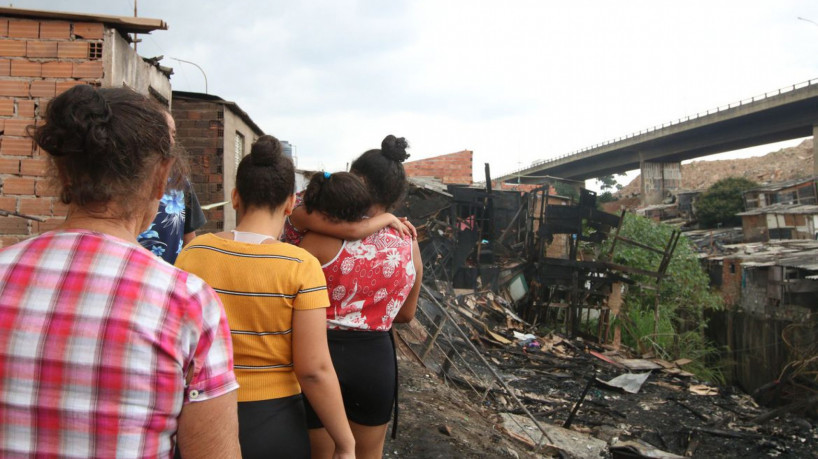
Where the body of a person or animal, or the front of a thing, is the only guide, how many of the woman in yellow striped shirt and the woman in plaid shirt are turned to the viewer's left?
0

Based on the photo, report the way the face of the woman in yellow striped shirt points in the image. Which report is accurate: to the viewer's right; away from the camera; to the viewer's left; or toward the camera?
away from the camera

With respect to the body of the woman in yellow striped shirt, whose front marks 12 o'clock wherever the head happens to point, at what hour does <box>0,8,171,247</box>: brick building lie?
The brick building is roughly at 11 o'clock from the woman in yellow striped shirt.

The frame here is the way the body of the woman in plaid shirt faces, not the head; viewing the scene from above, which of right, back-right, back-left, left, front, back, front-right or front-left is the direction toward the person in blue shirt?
front-left

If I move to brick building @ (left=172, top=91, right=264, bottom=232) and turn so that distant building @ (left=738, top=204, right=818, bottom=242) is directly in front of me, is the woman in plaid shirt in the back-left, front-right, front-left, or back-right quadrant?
back-right

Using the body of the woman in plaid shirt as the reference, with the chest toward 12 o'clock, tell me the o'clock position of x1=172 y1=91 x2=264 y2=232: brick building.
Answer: The brick building is roughly at 11 o'clock from the woman in plaid shirt.

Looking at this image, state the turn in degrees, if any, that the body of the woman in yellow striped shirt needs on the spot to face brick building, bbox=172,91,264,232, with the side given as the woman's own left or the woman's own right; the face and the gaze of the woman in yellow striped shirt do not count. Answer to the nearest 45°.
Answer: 0° — they already face it

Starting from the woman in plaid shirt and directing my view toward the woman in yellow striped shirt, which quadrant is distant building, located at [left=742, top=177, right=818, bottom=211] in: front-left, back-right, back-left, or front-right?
front-right

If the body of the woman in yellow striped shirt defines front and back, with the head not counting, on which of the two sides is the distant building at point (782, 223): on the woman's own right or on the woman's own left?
on the woman's own right

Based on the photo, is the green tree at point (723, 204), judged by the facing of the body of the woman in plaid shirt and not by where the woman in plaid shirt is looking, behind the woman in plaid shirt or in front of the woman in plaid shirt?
in front

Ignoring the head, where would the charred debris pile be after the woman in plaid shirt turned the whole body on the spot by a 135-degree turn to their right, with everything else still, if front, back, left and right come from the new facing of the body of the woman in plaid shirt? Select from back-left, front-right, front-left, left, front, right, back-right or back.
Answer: back-left

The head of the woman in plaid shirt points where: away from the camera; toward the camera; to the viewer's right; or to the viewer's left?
away from the camera

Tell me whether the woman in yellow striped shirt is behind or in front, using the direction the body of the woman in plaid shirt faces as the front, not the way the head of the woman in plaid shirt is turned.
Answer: in front

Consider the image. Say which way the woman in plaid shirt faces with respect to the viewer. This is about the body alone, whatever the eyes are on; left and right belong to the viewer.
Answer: facing away from the viewer and to the right of the viewer

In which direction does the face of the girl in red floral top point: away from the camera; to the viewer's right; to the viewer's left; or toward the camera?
away from the camera

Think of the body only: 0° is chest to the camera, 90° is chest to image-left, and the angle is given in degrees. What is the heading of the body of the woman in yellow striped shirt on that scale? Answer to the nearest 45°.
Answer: approximately 180°

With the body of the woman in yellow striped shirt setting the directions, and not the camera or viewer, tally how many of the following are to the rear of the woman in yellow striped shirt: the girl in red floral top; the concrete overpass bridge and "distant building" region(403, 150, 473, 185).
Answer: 0

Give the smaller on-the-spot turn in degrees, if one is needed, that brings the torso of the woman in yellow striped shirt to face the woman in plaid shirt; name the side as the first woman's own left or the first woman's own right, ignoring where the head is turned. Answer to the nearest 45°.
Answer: approximately 135° to the first woman's own left

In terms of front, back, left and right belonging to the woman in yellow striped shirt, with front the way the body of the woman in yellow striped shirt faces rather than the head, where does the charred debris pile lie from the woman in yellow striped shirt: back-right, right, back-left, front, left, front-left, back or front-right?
front-right

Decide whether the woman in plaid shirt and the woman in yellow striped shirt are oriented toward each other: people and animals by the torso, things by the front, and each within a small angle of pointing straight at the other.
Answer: no

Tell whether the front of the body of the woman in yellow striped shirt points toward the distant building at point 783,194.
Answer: no
